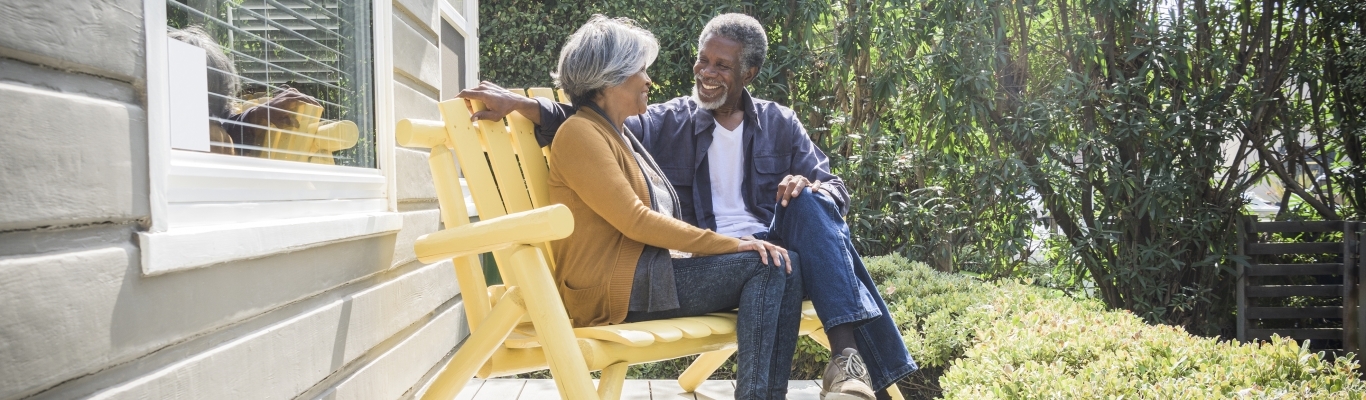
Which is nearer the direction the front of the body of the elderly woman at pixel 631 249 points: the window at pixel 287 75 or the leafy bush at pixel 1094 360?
the leafy bush

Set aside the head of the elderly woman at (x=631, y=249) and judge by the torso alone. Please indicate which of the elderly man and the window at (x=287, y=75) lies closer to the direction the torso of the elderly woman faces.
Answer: the elderly man

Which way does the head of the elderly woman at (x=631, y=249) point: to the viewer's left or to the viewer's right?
to the viewer's right

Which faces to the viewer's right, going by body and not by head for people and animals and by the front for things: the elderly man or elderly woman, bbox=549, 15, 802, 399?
the elderly woman

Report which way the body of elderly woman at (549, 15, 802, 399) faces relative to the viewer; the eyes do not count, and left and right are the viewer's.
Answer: facing to the right of the viewer

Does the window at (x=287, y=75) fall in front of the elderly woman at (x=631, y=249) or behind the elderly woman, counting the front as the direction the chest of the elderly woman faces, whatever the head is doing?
behind

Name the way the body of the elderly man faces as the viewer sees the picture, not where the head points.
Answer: toward the camera

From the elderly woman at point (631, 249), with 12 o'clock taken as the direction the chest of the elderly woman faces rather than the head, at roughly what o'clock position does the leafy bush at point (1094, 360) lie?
The leafy bush is roughly at 12 o'clock from the elderly woman.

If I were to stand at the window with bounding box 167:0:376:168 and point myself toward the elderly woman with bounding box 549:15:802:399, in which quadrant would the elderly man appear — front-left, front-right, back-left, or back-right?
front-left

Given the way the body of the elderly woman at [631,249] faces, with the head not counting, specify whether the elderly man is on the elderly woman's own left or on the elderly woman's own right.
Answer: on the elderly woman's own left

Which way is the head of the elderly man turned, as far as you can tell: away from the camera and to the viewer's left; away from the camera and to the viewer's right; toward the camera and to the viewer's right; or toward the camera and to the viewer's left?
toward the camera and to the viewer's left

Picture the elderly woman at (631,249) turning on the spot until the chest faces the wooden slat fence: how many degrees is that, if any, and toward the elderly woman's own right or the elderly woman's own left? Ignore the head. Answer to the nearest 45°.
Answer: approximately 45° to the elderly woman's own left

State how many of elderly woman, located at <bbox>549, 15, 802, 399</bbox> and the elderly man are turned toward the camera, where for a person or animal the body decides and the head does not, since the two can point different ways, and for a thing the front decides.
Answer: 1

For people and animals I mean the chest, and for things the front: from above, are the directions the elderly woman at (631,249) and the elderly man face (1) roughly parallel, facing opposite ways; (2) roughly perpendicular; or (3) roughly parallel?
roughly perpendicular
